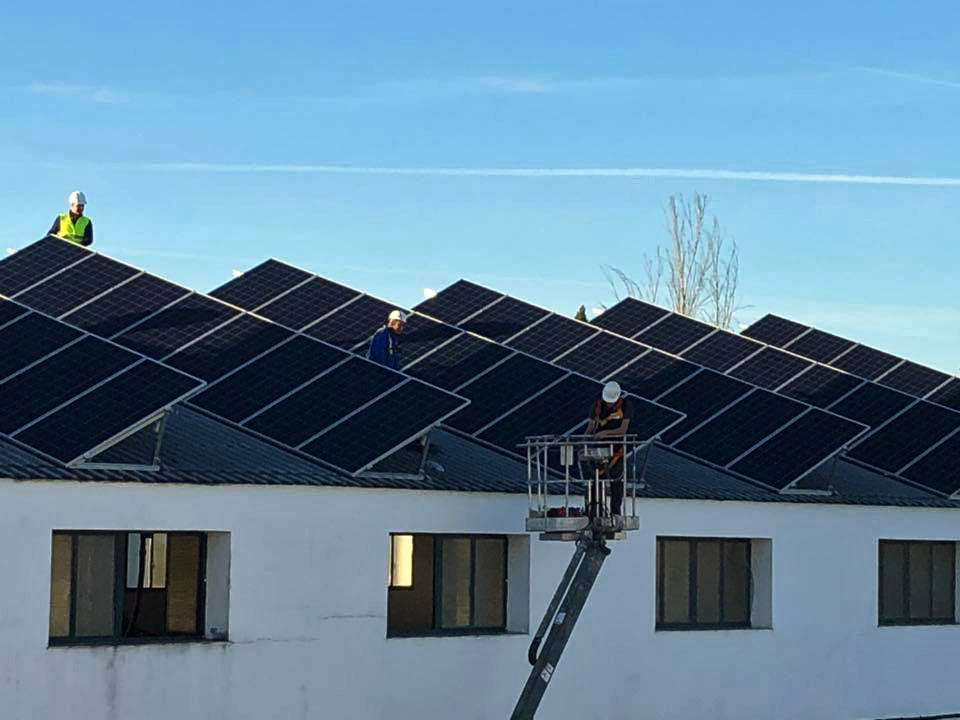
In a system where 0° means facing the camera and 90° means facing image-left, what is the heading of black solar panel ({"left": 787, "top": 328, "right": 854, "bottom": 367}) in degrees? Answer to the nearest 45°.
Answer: approximately 45°

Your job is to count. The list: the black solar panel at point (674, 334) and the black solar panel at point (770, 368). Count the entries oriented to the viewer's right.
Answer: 0

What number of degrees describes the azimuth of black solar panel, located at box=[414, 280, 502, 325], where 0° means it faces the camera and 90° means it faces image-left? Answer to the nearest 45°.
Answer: approximately 45°

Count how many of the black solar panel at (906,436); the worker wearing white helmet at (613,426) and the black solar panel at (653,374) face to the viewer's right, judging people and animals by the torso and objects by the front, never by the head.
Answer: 0

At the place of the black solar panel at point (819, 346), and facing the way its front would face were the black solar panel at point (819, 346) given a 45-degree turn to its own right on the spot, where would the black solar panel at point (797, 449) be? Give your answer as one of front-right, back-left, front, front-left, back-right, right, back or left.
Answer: left

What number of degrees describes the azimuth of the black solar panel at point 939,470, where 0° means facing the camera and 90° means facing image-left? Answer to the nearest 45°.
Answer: approximately 45°

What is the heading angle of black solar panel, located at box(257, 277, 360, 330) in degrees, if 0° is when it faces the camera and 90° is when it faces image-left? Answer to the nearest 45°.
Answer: approximately 45°

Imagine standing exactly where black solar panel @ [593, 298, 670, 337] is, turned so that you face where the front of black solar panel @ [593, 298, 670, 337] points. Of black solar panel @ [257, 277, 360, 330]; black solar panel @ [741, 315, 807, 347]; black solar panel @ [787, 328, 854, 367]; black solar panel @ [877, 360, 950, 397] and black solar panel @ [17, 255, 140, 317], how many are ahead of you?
2

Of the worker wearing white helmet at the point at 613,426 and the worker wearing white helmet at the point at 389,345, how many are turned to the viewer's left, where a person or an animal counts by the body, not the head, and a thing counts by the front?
0

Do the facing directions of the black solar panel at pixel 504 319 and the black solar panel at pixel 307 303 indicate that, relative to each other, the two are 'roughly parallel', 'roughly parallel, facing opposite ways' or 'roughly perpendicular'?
roughly parallel

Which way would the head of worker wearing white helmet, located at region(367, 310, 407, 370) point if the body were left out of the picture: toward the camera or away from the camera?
toward the camera
